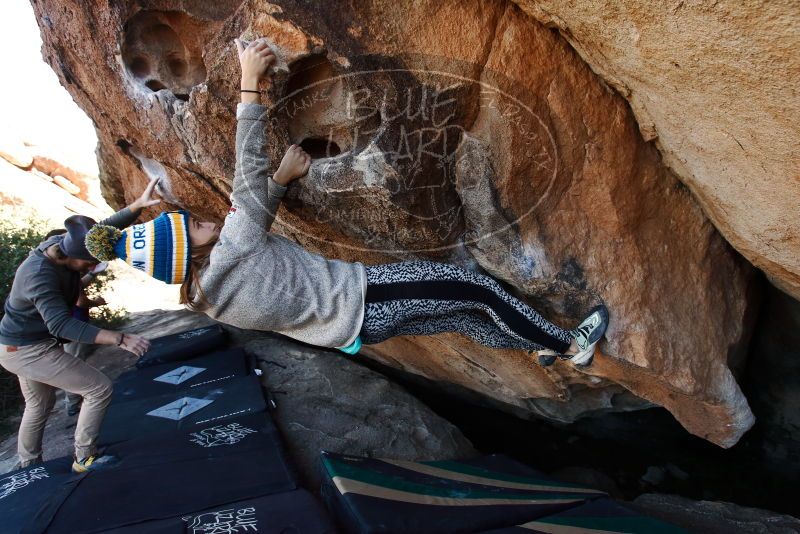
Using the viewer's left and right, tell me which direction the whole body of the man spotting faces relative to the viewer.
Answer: facing to the right of the viewer

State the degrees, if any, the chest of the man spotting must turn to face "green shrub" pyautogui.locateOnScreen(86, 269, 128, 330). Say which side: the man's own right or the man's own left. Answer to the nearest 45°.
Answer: approximately 90° to the man's own left

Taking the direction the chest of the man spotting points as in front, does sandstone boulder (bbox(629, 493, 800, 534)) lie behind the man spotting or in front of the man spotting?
in front
